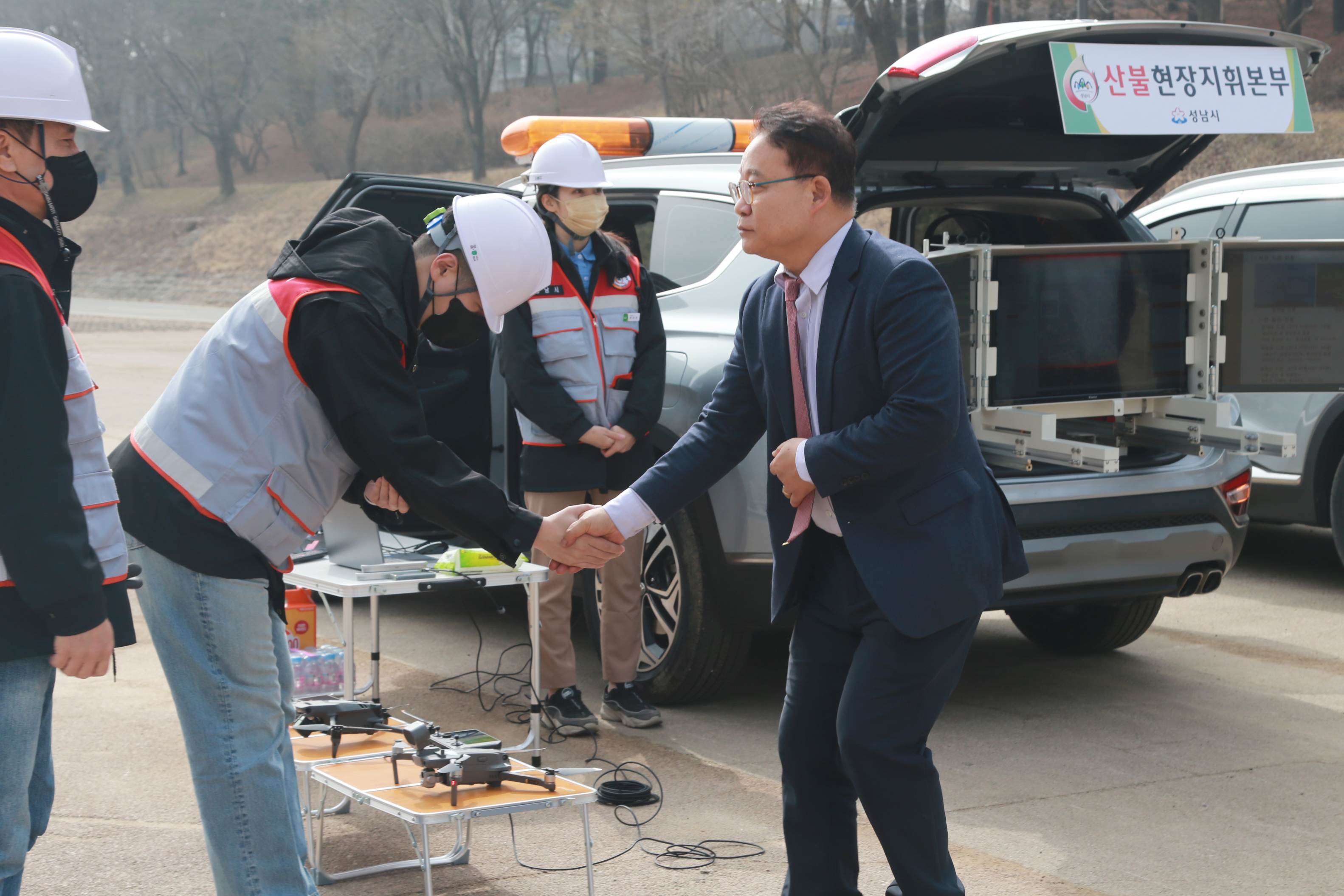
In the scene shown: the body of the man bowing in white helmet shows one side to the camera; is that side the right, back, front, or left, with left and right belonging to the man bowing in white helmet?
right

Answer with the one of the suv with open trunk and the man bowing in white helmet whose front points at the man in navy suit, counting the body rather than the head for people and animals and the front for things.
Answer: the man bowing in white helmet

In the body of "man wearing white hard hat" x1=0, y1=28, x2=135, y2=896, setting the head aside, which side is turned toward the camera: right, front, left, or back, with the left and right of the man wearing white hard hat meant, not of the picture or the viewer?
right

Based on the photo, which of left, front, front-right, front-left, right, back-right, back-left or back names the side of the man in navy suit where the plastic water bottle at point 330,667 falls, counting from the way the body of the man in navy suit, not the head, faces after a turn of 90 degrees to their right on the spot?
front

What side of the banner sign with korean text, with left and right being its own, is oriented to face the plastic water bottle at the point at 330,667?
right

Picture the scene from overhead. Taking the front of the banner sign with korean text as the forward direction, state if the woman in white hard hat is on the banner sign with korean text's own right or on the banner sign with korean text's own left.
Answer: on the banner sign with korean text's own right

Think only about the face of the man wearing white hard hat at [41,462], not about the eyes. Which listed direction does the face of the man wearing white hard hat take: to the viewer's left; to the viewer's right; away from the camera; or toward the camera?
to the viewer's right

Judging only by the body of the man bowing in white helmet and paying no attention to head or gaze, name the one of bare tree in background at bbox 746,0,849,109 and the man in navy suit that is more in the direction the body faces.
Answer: the man in navy suit

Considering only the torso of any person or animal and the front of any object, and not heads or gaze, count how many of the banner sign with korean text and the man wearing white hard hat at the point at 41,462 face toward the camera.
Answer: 1

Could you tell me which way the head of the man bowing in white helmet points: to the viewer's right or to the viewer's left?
to the viewer's right

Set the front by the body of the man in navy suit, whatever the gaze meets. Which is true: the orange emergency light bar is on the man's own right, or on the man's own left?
on the man's own right

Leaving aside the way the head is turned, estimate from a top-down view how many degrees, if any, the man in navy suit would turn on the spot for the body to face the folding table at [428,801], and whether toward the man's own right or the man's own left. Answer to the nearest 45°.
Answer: approximately 45° to the man's own right

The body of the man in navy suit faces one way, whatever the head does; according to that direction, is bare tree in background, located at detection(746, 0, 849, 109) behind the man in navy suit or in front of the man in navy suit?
behind

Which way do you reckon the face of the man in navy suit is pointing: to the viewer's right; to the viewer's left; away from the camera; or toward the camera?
to the viewer's left

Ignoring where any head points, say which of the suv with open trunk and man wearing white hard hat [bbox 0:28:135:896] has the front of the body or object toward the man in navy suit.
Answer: the man wearing white hard hat

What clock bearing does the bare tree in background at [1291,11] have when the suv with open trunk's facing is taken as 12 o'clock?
The bare tree in background is roughly at 2 o'clock from the suv with open trunk.
